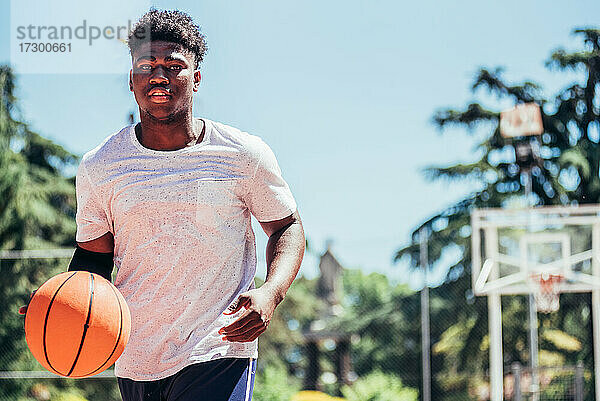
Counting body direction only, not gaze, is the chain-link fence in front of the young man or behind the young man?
behind

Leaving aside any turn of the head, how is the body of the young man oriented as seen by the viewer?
toward the camera

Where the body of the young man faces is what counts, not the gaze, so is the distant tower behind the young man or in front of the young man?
behind

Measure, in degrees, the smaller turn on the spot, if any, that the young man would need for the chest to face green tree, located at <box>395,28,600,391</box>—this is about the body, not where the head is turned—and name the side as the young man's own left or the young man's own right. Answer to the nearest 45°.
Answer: approximately 135° to the young man's own left
